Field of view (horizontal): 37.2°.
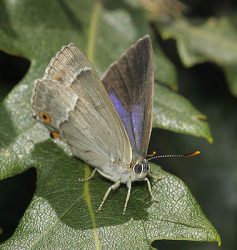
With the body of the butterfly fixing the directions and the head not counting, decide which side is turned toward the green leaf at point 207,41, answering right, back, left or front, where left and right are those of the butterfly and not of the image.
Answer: left

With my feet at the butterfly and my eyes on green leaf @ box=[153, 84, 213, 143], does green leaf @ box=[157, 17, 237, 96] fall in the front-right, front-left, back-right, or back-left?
front-left

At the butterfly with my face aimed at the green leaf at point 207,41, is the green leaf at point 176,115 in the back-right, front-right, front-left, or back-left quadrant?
front-right

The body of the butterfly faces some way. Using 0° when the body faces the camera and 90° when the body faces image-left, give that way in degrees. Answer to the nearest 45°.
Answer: approximately 315°
